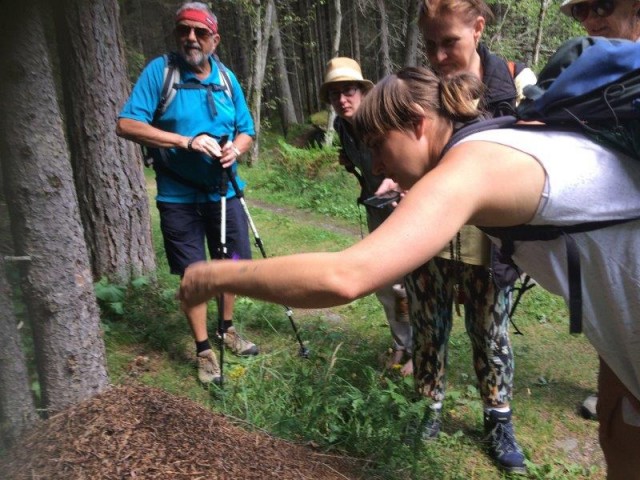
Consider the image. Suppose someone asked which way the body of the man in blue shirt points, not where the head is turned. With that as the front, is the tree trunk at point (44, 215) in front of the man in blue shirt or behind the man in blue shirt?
in front

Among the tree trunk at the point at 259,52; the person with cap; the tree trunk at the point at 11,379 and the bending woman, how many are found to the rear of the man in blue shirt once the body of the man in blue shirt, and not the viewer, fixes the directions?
1

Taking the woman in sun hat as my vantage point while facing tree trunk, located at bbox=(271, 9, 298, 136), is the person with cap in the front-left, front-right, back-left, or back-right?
back-right

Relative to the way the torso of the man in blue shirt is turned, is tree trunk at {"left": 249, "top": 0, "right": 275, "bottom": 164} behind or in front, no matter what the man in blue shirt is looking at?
behind

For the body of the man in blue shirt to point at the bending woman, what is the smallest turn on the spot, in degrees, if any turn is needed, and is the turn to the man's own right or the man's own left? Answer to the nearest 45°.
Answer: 0° — they already face them

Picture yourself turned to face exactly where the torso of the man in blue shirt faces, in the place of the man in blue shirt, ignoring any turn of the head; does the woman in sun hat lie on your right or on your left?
on your left

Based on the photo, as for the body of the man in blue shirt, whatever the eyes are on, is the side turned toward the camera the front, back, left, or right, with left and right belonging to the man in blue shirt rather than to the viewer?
front

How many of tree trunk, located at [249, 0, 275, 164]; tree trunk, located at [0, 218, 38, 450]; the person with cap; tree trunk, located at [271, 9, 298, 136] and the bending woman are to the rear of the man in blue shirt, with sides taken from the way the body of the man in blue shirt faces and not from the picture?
2

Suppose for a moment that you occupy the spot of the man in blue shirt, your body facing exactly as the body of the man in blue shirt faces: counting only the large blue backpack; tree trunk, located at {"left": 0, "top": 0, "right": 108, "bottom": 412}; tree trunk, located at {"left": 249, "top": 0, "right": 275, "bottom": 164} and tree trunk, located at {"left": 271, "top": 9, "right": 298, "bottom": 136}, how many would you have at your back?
2

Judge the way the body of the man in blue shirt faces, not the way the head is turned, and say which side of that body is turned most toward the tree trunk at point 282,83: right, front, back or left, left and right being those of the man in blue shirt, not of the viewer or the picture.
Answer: back

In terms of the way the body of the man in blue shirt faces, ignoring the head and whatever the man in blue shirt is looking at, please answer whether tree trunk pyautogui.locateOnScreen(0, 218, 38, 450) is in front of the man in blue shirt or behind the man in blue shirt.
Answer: in front

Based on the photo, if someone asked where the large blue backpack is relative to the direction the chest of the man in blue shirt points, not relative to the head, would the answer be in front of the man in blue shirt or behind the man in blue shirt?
in front

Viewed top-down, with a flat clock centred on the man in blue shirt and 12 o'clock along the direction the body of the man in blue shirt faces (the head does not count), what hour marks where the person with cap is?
The person with cap is roughly at 10 o'clock from the man in blue shirt.

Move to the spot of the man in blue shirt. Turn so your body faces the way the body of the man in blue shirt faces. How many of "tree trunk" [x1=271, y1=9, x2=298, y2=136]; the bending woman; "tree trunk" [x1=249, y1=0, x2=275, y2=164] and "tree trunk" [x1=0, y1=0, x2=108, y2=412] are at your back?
2

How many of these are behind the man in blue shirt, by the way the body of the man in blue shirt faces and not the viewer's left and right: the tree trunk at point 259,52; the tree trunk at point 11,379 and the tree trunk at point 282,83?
2
